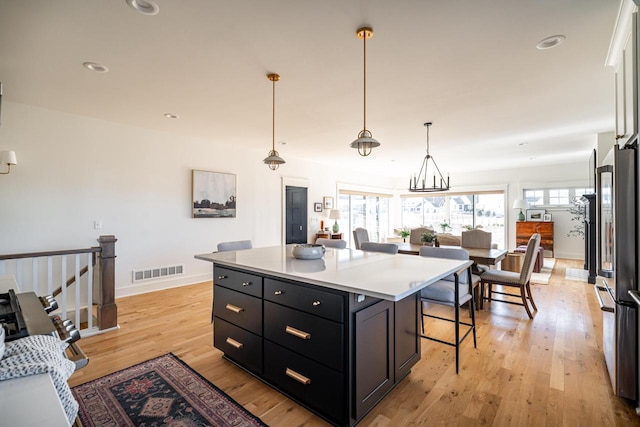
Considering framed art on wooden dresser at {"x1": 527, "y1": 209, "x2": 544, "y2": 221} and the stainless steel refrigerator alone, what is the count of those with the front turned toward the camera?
1

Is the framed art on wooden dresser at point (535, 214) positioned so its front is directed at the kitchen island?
yes

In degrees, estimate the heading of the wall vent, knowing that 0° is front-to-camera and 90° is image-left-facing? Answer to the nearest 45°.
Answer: approximately 315°

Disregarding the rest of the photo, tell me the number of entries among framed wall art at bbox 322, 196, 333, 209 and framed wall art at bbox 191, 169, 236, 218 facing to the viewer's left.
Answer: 0

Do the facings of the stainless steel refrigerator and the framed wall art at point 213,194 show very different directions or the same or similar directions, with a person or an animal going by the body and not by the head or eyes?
very different directions

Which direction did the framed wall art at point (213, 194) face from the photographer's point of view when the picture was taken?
facing the viewer and to the right of the viewer

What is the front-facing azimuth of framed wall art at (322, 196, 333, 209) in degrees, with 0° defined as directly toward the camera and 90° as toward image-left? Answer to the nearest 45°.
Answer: approximately 315°

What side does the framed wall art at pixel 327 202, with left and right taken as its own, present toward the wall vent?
right

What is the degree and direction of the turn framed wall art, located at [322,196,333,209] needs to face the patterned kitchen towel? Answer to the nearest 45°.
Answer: approximately 45° to its right

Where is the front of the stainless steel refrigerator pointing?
to the viewer's left

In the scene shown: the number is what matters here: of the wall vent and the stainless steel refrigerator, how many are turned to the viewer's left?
1

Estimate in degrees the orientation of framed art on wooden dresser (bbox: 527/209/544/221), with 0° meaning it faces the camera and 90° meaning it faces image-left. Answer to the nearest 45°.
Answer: approximately 0°
